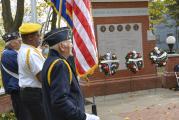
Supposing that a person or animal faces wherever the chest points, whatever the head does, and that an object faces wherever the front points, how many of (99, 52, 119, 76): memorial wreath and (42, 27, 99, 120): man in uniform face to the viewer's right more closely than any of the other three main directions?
1

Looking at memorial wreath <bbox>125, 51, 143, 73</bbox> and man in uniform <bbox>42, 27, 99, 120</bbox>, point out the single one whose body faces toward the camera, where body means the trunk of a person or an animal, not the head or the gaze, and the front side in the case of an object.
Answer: the memorial wreath

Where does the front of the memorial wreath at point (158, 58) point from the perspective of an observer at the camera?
facing the viewer

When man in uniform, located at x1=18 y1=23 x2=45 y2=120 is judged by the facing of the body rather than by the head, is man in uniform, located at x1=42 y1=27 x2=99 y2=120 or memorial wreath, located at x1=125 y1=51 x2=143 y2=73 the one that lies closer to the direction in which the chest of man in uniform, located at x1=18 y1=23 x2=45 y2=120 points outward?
the memorial wreath

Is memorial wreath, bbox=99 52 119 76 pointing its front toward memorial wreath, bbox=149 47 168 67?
no

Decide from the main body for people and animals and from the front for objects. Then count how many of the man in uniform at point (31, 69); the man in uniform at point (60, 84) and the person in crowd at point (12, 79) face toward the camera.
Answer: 0

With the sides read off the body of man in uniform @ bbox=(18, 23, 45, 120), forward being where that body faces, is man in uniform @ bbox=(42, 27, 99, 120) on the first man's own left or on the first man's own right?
on the first man's own right

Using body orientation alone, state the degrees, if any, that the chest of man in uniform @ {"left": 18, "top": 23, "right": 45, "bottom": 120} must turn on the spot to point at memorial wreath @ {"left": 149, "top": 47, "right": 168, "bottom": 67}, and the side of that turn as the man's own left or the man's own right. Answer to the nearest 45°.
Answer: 0° — they already face it

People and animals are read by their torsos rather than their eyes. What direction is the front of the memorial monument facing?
toward the camera

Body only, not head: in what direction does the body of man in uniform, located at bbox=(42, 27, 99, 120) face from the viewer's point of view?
to the viewer's right

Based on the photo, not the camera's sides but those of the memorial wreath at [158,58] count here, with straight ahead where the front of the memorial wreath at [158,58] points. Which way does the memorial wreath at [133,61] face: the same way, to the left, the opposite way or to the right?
the same way

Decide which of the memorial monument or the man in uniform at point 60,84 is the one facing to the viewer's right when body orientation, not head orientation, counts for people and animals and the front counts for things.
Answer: the man in uniform

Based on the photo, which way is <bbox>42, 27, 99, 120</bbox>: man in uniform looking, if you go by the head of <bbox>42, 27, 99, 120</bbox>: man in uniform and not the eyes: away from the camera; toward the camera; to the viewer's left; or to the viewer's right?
to the viewer's right

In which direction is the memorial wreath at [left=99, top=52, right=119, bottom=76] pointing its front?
toward the camera

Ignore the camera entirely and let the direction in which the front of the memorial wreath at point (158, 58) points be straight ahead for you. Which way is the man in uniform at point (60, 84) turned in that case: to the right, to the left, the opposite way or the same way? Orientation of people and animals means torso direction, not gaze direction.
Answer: to the left

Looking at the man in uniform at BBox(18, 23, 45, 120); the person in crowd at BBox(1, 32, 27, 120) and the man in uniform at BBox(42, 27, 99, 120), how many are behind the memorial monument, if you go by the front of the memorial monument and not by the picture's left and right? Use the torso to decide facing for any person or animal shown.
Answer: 0

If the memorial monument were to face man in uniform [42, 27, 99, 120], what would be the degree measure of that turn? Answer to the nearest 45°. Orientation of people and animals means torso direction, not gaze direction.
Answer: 0° — it already faces them

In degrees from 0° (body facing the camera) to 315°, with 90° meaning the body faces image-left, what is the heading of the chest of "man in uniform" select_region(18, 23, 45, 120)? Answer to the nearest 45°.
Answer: approximately 225°
